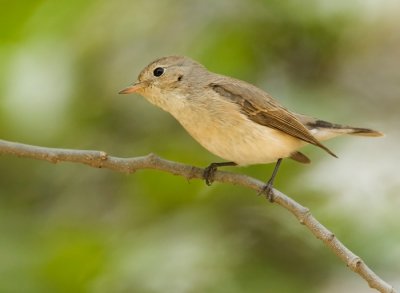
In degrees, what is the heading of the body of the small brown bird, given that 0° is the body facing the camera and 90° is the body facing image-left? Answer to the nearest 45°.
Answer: approximately 90°
